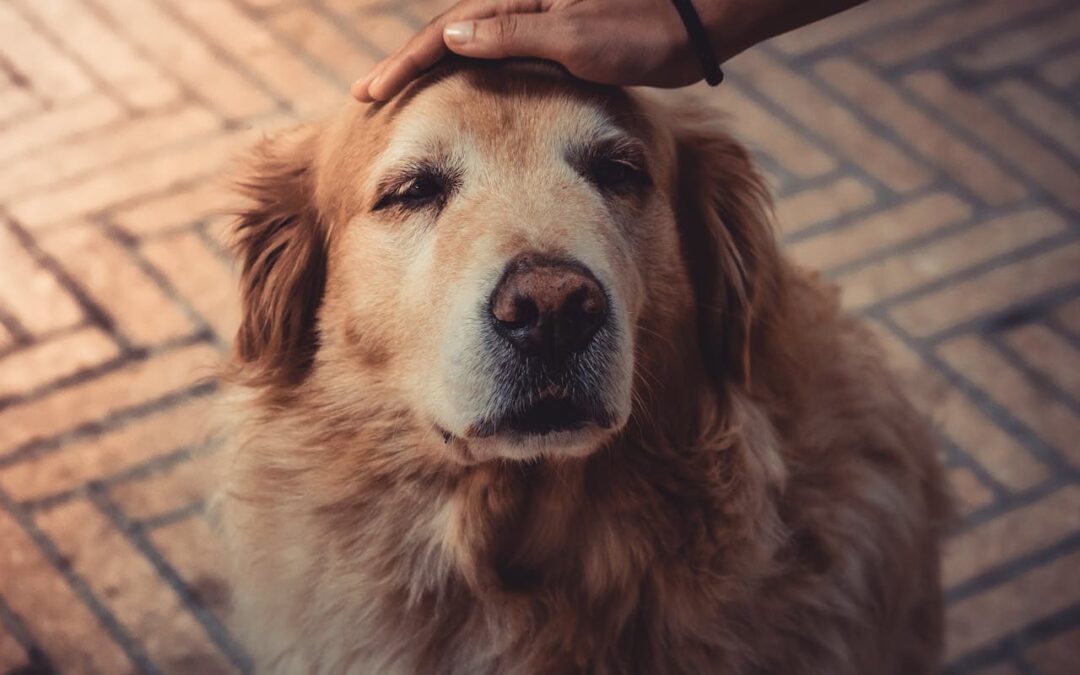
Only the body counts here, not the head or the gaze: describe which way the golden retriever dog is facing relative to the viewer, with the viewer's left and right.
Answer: facing the viewer
